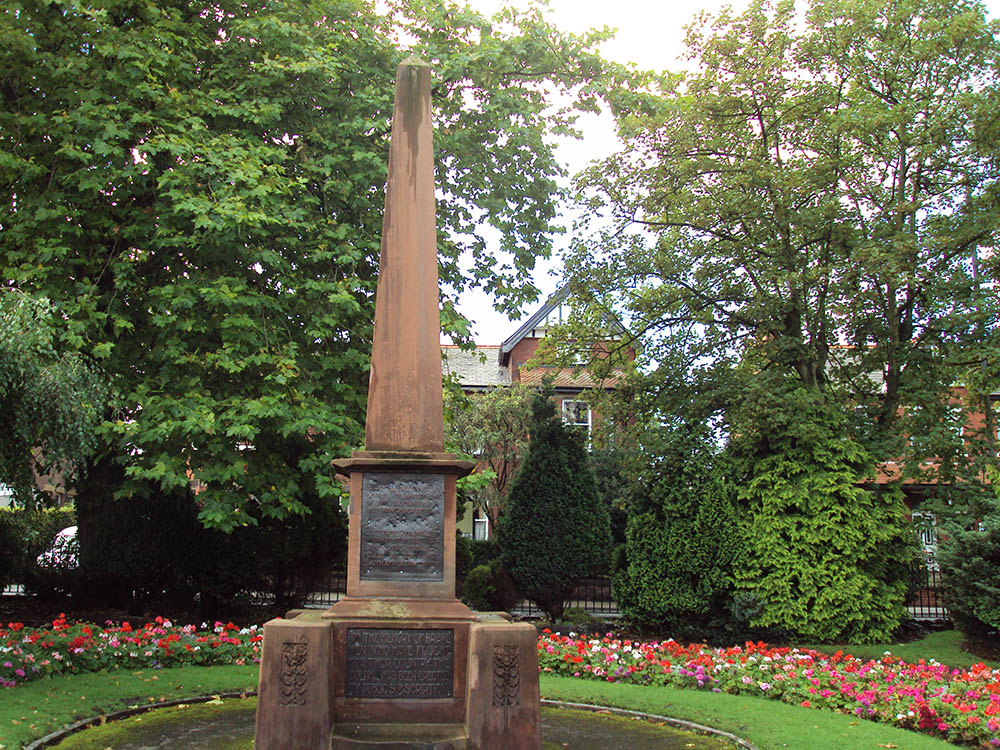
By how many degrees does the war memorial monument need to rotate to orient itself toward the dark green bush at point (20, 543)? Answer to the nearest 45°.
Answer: approximately 135° to its right

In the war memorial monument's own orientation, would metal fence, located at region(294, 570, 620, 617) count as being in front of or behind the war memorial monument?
behind

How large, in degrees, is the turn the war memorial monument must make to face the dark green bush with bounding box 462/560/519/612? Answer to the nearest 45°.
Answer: approximately 180°

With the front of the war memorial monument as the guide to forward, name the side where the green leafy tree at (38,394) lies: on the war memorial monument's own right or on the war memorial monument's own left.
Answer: on the war memorial monument's own right

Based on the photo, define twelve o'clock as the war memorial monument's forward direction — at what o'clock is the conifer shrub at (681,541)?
The conifer shrub is roughly at 7 o'clock from the war memorial monument.

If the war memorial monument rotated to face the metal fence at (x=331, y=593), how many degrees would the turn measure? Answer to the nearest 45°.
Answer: approximately 180°

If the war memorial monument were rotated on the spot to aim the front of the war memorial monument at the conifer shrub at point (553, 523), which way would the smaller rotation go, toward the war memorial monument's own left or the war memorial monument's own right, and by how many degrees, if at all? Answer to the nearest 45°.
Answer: approximately 180°

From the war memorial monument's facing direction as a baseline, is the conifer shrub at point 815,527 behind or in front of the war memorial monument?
behind

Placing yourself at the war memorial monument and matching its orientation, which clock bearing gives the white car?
The white car is roughly at 5 o'clock from the war memorial monument.

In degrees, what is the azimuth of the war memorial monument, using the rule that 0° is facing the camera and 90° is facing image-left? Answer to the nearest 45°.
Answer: approximately 0°
